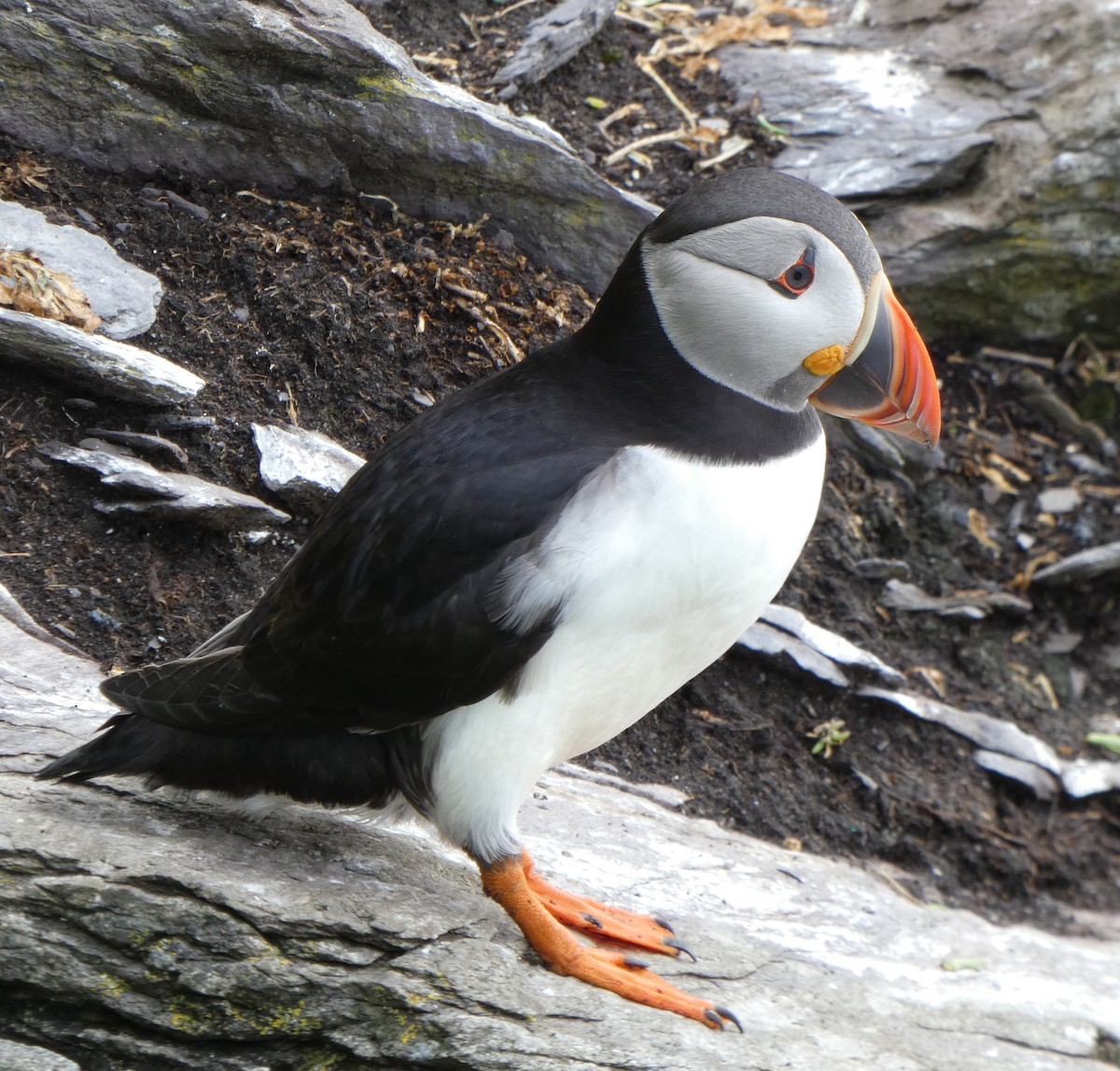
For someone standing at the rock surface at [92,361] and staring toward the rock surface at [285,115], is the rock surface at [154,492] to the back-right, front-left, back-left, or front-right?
back-right

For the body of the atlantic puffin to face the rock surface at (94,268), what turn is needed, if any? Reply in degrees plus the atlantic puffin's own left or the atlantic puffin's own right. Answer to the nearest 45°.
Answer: approximately 135° to the atlantic puffin's own left

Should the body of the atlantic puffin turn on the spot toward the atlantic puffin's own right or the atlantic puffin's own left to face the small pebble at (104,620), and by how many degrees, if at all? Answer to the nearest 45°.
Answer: approximately 135° to the atlantic puffin's own left

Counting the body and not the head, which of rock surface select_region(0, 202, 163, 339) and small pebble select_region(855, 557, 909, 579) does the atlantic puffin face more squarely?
the small pebble

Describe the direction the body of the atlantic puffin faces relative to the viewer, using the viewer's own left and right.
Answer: facing to the right of the viewer

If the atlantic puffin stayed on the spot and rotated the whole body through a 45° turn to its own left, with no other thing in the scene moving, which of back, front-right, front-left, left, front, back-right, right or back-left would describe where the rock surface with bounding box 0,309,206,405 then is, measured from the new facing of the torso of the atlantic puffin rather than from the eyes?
left

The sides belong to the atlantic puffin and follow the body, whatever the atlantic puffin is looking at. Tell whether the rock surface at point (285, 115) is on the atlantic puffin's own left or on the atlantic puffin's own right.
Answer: on the atlantic puffin's own left

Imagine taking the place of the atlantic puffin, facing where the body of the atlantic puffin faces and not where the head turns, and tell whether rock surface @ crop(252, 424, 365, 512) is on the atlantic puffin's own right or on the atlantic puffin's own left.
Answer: on the atlantic puffin's own left
